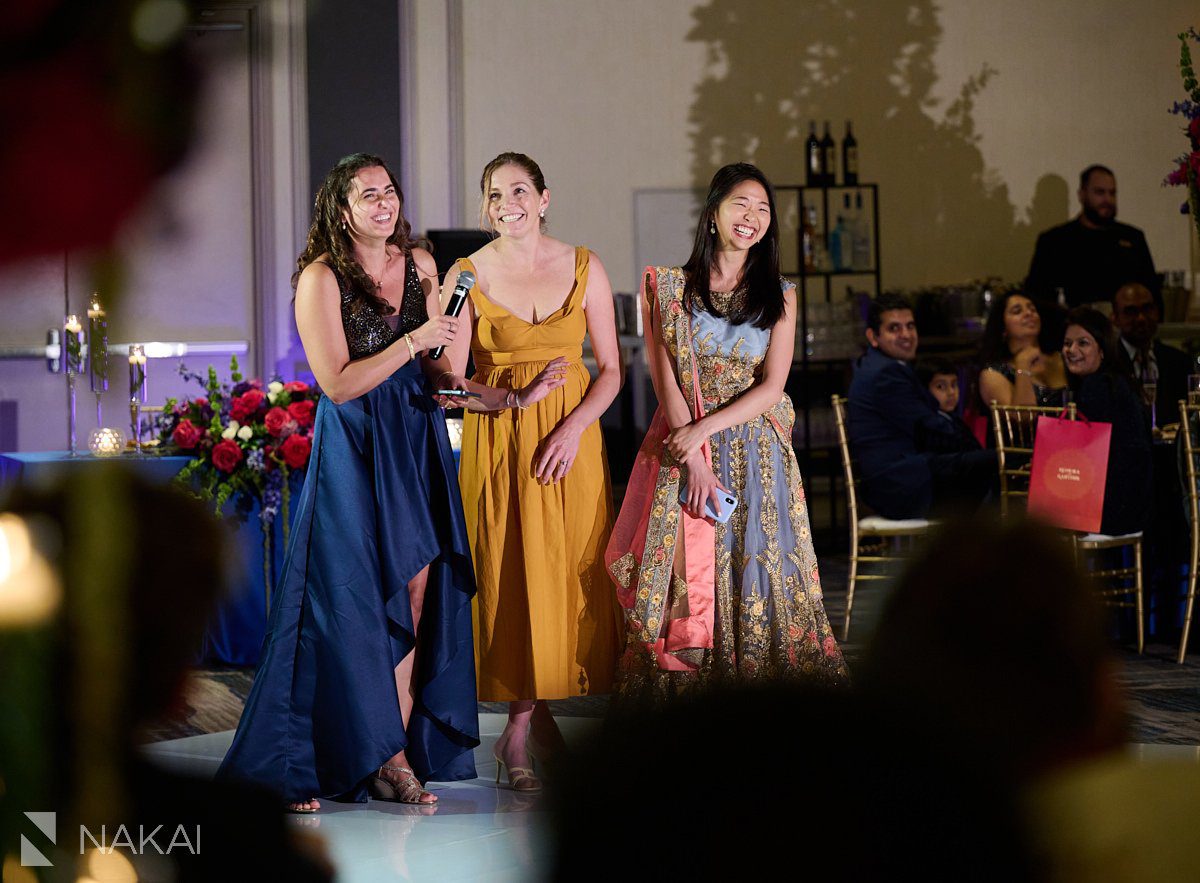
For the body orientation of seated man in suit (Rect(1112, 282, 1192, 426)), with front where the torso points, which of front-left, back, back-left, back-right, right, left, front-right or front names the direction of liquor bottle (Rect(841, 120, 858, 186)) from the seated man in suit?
right

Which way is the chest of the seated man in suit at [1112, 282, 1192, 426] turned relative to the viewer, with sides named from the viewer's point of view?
facing the viewer and to the left of the viewer

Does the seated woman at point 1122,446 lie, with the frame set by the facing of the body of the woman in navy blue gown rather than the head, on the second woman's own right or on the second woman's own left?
on the second woman's own left

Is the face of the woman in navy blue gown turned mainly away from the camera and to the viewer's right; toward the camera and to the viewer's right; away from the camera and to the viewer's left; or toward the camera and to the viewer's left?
toward the camera and to the viewer's right

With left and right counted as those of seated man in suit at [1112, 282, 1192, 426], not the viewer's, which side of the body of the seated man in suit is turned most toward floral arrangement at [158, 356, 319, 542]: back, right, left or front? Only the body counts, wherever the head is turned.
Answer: front

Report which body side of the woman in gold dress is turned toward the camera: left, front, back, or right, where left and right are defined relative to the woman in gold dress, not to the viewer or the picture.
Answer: front

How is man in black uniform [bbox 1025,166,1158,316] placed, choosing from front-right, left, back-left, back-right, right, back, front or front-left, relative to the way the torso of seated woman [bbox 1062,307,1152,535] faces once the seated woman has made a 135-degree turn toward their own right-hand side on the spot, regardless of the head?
front

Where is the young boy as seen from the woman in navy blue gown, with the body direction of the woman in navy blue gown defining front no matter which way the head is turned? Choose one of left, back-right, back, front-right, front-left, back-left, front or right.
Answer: left

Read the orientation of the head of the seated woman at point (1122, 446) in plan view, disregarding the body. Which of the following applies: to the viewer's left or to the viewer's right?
to the viewer's left

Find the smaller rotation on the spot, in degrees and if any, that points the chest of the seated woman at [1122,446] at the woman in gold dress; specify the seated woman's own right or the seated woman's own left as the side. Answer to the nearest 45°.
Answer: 0° — they already face them
